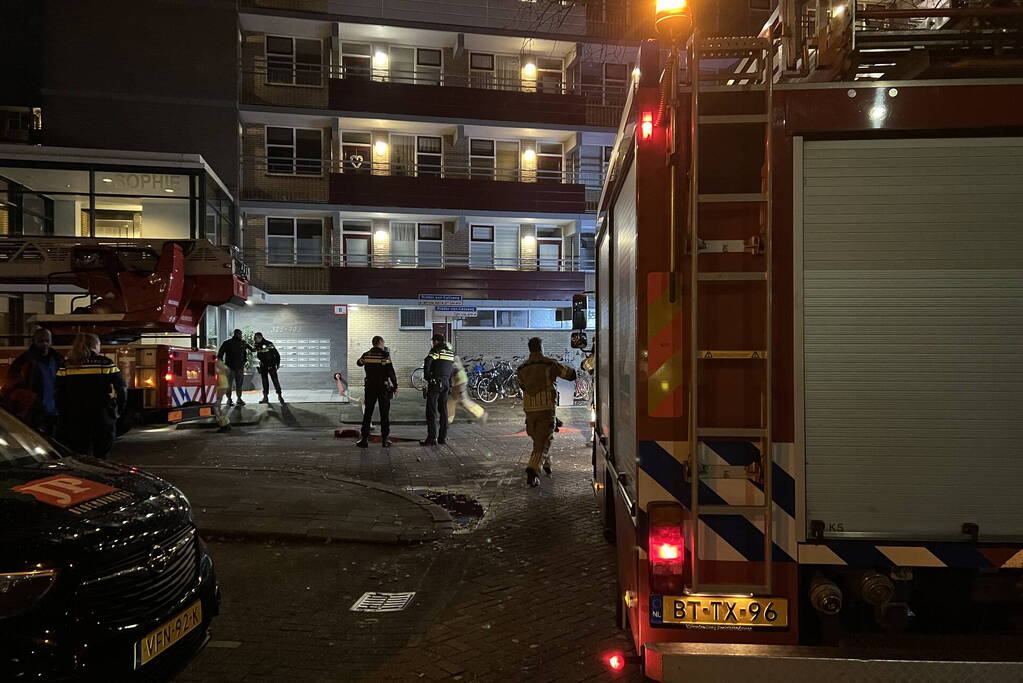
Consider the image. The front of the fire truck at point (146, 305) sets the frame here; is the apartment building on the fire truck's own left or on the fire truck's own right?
on the fire truck's own right

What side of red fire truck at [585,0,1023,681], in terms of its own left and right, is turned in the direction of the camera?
back

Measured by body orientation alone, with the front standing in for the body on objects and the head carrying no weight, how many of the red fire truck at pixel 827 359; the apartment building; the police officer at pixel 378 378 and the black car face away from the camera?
2

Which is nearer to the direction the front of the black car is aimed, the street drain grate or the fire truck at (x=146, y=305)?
the street drain grate

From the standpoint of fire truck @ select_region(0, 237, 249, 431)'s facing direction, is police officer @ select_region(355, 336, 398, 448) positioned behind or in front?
behind

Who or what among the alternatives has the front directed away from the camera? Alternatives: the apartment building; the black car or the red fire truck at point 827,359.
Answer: the red fire truck

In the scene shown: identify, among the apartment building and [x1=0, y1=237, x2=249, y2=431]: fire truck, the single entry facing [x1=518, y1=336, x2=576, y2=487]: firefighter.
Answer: the apartment building

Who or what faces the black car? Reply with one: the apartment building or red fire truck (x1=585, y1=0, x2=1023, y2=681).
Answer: the apartment building

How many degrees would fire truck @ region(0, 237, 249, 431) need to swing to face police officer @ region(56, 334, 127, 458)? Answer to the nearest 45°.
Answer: approximately 135° to its left

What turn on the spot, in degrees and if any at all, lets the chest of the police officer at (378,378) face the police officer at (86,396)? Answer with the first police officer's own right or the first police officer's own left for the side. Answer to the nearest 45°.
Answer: approximately 135° to the first police officer's own left

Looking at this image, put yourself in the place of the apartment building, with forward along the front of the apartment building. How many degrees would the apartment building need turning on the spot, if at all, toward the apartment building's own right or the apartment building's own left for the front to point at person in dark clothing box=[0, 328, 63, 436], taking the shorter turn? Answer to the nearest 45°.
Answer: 0° — it already faces them

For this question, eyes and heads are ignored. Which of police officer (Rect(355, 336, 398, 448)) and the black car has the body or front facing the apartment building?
the police officer

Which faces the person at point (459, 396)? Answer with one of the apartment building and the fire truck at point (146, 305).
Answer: the apartment building

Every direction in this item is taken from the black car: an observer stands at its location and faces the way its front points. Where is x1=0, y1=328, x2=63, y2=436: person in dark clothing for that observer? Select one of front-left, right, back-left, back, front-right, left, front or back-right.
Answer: back-left

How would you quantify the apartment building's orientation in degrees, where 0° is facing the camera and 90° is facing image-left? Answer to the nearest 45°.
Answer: approximately 0°
